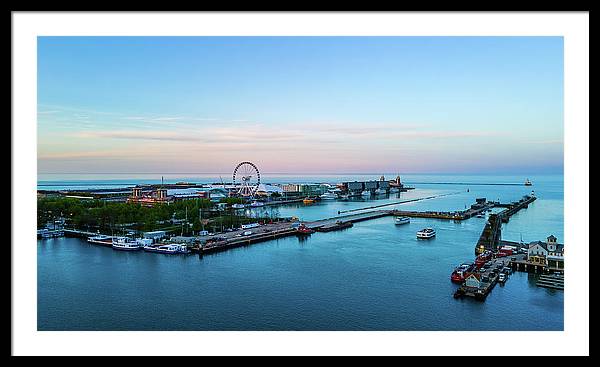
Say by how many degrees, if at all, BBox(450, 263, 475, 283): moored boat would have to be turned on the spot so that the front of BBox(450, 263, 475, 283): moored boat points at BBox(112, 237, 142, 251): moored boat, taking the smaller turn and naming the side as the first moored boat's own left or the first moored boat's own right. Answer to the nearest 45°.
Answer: approximately 45° to the first moored boat's own right

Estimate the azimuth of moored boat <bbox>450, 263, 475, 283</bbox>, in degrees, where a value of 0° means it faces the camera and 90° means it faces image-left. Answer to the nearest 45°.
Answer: approximately 45°

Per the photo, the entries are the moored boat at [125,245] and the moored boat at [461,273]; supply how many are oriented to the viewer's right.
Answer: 1

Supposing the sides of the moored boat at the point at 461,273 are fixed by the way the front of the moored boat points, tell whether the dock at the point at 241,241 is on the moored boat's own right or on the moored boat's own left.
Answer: on the moored boat's own right

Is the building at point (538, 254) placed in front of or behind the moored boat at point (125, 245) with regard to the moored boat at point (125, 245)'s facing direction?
in front

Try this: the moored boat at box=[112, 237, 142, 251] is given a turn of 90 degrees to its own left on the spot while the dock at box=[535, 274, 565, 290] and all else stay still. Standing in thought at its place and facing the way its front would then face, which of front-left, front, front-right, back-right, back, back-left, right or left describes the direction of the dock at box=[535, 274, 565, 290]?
back-right

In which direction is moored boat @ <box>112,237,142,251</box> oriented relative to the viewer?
to the viewer's right

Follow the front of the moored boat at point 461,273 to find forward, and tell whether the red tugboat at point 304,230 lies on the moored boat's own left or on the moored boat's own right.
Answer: on the moored boat's own right

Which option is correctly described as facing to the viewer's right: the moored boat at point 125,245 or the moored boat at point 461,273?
the moored boat at point 125,245
